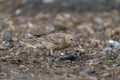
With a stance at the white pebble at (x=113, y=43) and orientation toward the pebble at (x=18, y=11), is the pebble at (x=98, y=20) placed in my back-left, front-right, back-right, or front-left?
front-right

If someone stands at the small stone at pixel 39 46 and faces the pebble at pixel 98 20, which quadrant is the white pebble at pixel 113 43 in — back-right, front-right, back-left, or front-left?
front-right

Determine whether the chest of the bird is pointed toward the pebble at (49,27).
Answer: no
